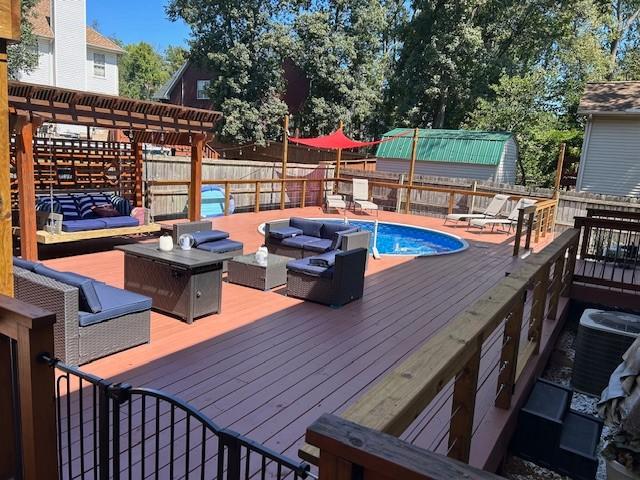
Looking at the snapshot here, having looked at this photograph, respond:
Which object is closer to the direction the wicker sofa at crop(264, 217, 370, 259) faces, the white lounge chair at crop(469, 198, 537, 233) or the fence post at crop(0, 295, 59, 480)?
the fence post

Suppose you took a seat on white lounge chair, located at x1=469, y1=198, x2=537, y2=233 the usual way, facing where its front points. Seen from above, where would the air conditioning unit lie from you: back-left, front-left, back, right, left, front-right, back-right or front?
left

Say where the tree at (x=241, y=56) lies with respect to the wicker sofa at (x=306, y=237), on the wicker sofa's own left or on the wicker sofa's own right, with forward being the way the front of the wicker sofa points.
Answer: on the wicker sofa's own right

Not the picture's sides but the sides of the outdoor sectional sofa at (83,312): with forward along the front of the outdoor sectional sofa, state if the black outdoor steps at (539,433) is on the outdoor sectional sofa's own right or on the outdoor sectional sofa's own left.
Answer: on the outdoor sectional sofa's own right

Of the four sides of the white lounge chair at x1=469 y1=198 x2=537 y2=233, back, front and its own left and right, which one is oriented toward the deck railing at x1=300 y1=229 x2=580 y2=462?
left

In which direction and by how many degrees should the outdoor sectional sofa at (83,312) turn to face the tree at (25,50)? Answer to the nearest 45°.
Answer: approximately 45° to its left

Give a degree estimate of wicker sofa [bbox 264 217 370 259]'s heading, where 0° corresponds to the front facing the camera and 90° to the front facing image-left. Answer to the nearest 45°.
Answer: approximately 45°

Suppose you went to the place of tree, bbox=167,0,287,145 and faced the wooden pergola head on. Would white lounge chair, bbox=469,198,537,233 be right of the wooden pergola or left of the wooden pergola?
left

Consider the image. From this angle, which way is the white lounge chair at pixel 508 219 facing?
to the viewer's left

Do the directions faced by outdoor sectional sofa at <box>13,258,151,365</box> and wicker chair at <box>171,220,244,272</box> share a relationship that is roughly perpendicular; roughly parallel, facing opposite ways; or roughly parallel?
roughly perpendicular

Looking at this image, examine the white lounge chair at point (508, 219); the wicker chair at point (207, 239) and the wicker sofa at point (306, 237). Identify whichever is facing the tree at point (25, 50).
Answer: the white lounge chair

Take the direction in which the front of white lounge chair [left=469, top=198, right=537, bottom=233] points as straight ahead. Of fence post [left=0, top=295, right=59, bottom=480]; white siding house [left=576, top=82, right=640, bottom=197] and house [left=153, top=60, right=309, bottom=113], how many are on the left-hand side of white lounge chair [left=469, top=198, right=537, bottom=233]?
1

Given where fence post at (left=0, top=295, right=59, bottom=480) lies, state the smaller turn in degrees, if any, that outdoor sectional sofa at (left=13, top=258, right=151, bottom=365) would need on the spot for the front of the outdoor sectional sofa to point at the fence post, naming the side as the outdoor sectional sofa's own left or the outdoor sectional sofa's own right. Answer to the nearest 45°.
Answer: approximately 135° to the outdoor sectional sofa's own right

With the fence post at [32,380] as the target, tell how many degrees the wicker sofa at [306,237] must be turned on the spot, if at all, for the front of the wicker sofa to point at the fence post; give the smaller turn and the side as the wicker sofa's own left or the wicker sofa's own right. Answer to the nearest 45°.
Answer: approximately 45° to the wicker sofa's own left

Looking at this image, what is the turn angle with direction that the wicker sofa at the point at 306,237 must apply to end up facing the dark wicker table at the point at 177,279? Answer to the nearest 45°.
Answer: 0° — it already faces it

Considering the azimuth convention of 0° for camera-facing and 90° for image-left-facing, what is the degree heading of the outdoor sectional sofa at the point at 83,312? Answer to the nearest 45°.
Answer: approximately 225°

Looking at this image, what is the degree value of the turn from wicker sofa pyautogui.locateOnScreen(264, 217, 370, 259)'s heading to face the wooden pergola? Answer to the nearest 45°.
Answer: approximately 45° to its right
